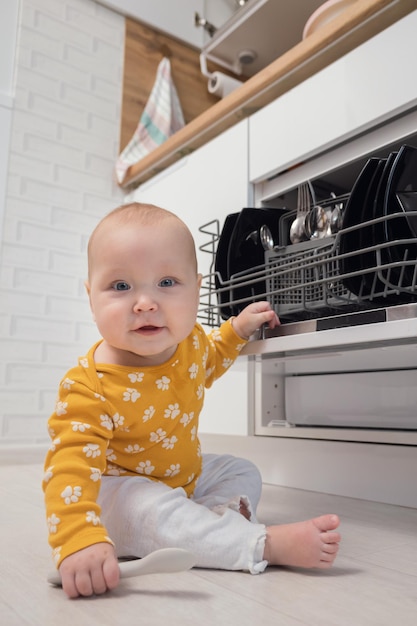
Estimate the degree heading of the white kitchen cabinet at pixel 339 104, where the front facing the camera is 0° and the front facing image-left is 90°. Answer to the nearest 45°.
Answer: approximately 45°

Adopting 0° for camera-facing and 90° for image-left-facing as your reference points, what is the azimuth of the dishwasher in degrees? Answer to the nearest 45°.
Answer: approximately 45°

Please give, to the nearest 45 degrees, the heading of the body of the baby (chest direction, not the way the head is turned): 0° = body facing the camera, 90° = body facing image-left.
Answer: approximately 315°

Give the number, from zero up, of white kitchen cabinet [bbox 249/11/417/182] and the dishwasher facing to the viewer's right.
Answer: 0

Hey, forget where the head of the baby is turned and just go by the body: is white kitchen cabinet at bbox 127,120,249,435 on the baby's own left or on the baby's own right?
on the baby's own left
